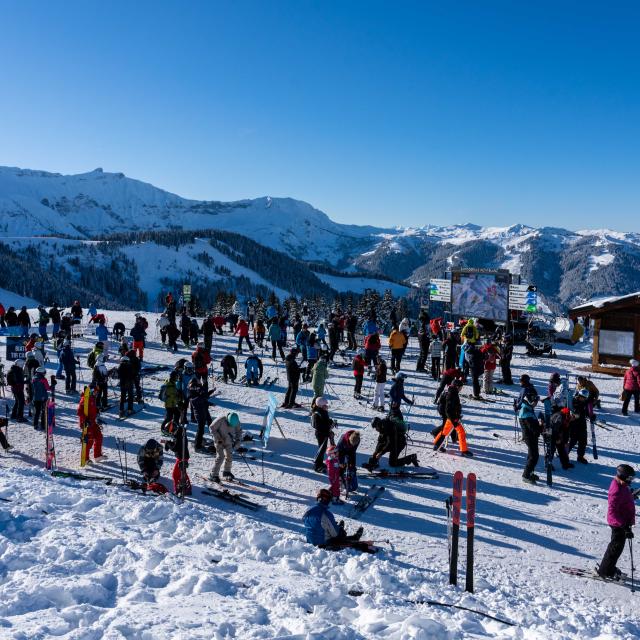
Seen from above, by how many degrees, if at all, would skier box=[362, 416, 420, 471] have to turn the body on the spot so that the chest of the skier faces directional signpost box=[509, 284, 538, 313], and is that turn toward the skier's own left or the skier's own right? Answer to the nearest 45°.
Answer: approximately 90° to the skier's own right

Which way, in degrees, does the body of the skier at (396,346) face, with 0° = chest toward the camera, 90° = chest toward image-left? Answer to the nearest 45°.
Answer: approximately 180°

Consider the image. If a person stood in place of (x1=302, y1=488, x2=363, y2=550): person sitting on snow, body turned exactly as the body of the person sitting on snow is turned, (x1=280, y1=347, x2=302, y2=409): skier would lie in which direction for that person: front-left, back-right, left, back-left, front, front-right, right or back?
front-left

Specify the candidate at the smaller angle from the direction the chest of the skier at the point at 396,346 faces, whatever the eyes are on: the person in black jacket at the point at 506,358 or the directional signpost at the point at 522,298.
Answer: the directional signpost

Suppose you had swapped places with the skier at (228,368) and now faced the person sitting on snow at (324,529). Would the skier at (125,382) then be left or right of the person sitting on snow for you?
right

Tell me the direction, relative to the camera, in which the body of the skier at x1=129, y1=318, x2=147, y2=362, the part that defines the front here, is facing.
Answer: away from the camera

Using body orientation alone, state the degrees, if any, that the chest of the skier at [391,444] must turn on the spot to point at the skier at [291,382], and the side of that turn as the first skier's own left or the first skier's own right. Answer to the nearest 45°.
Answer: approximately 45° to the first skier's own right

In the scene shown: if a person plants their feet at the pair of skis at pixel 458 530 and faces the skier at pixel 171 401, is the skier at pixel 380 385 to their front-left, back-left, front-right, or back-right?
front-right

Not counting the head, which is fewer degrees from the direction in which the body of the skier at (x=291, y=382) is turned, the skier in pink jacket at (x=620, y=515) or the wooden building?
the wooden building
